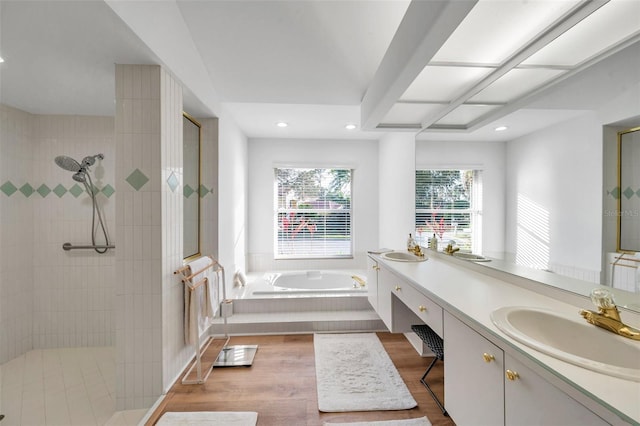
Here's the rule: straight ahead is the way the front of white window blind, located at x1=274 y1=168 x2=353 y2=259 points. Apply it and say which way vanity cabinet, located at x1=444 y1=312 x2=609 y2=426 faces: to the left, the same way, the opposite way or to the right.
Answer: to the right

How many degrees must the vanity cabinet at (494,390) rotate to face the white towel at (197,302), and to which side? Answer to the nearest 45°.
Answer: approximately 45° to its right

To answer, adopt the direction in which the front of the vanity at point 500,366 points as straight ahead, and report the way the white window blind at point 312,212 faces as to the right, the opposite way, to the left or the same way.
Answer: to the left
